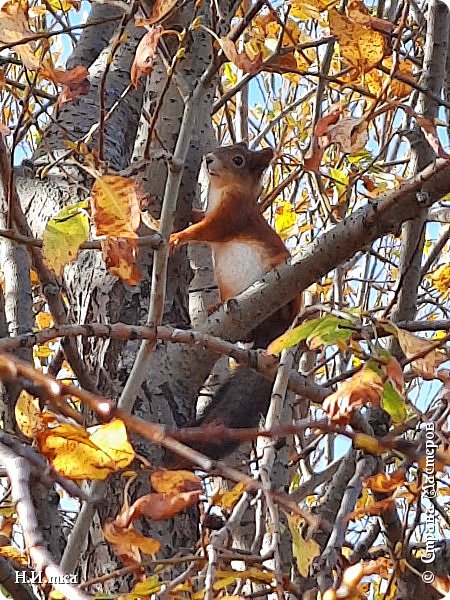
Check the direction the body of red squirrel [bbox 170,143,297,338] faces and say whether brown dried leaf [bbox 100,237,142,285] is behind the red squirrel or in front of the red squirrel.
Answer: in front

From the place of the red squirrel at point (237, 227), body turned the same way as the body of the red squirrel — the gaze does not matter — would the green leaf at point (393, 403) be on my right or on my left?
on my left

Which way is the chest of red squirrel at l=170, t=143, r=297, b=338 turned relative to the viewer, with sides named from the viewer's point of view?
facing the viewer and to the left of the viewer
